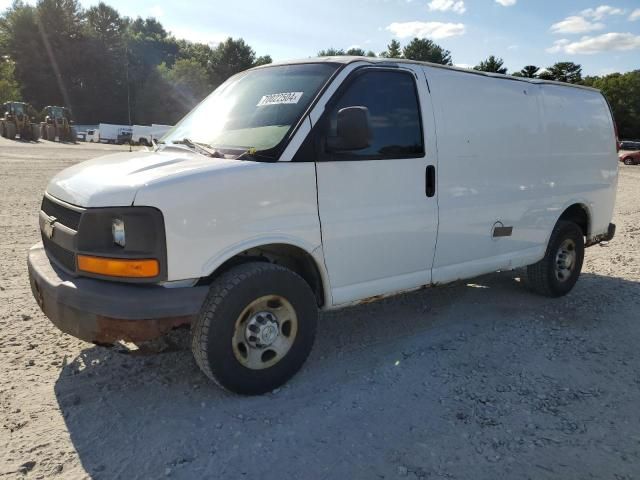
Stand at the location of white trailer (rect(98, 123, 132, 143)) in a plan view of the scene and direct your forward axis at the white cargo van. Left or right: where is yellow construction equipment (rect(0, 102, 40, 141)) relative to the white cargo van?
right

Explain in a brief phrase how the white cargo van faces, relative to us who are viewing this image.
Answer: facing the viewer and to the left of the viewer

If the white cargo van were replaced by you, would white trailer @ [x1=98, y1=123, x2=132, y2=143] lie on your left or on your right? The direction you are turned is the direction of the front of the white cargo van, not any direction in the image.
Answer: on your right

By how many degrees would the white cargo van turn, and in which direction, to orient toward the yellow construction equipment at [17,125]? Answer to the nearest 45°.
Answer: approximately 90° to its right
